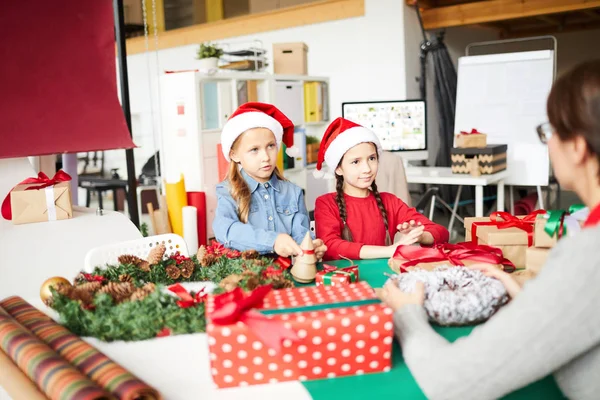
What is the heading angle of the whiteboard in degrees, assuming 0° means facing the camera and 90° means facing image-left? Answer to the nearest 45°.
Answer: approximately 45°

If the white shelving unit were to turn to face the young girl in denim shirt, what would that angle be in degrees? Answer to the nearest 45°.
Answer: approximately 45° to its right

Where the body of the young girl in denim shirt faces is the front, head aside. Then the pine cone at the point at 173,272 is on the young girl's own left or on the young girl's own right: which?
on the young girl's own right

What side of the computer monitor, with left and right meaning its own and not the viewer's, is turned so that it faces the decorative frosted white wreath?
front

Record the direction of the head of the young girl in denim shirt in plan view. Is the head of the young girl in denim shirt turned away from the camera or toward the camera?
toward the camera

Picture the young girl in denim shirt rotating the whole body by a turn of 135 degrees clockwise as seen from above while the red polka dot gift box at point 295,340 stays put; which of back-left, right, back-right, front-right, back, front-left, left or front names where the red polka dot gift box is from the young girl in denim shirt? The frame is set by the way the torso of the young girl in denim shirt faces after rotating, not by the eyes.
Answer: left

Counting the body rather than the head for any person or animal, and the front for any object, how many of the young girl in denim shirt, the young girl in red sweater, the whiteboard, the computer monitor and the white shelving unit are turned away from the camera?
0

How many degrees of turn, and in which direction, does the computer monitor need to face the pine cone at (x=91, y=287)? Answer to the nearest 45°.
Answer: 0° — it already faces it

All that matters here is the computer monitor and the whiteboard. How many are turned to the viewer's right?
0

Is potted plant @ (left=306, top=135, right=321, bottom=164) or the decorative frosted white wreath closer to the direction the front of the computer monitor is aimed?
the decorative frosted white wreath

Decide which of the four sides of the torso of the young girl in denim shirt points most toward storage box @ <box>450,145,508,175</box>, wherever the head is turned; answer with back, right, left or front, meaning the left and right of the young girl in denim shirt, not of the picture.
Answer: left

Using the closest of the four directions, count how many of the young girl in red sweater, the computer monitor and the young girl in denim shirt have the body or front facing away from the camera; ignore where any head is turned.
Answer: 0

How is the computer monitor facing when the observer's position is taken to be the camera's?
facing the viewer

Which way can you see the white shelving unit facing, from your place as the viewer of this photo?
facing the viewer and to the right of the viewer
